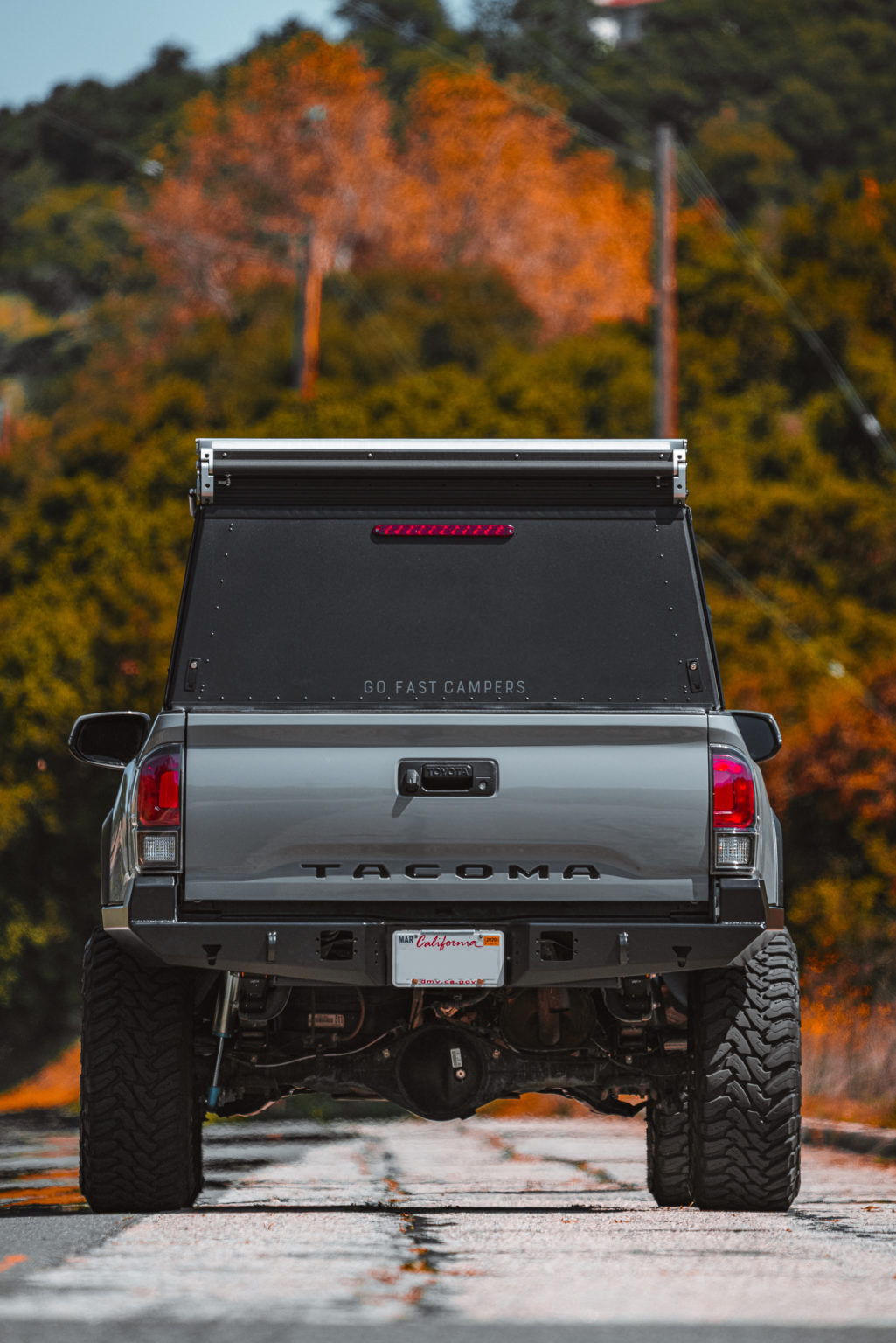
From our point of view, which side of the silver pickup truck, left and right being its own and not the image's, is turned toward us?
back

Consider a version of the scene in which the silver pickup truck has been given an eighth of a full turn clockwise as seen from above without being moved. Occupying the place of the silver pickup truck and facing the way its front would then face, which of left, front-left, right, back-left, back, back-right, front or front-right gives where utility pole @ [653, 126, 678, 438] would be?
front-left
